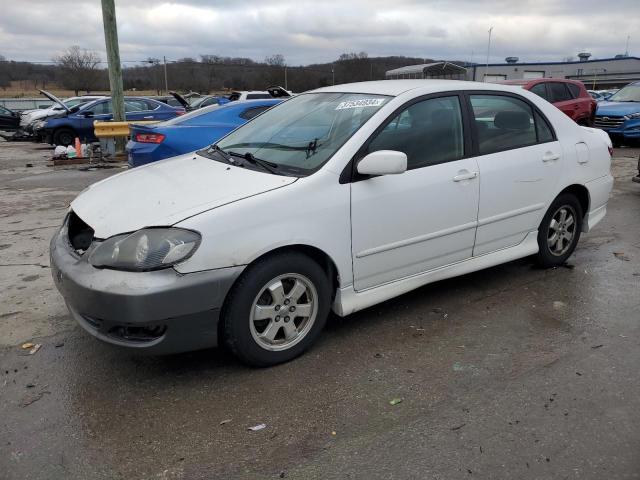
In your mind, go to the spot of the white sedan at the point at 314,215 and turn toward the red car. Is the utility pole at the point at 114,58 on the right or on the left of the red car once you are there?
left

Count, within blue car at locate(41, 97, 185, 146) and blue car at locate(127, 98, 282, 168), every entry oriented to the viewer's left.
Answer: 1

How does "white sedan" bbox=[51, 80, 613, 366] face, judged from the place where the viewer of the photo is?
facing the viewer and to the left of the viewer

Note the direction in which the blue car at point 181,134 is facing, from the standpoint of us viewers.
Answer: facing away from the viewer and to the right of the viewer

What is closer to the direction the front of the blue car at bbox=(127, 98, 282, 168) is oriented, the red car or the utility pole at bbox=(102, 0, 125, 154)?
the red car

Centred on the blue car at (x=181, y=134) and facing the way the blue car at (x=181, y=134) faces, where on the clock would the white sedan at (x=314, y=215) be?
The white sedan is roughly at 4 o'clock from the blue car.

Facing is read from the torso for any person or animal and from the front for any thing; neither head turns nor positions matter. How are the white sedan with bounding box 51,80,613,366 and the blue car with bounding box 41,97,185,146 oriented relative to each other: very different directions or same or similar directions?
same or similar directions

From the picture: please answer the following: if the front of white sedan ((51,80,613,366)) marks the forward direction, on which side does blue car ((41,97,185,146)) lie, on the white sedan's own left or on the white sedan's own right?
on the white sedan's own right

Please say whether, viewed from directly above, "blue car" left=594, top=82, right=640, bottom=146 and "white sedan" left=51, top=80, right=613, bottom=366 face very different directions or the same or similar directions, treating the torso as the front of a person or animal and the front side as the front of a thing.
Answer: same or similar directions

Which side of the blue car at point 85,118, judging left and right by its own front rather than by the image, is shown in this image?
left
